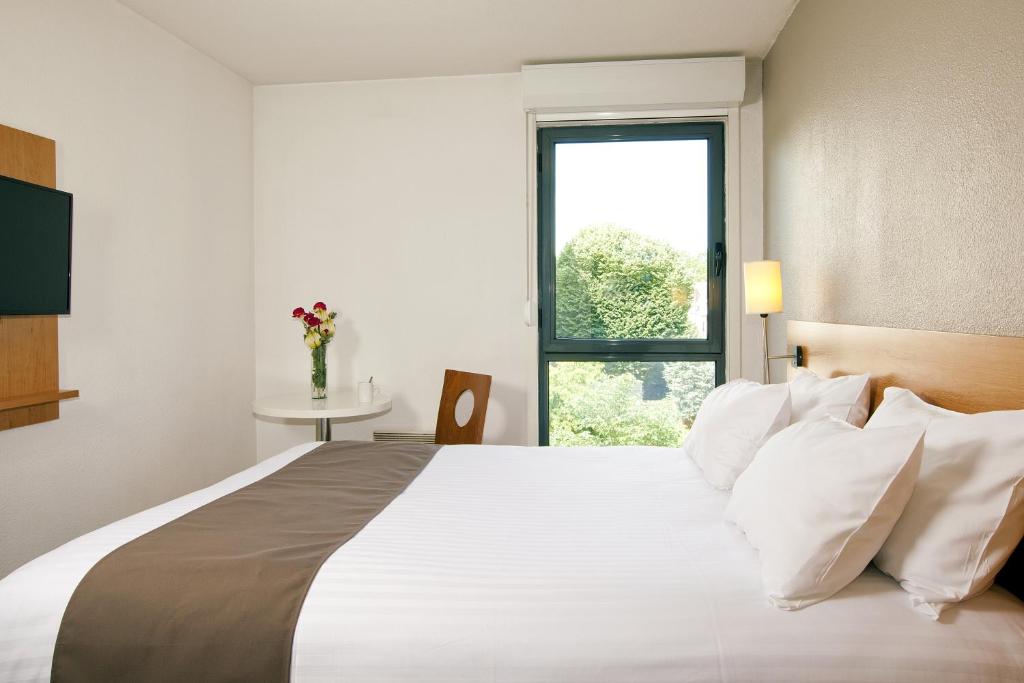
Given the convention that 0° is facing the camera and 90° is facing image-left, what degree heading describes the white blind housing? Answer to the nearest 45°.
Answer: approximately 0°

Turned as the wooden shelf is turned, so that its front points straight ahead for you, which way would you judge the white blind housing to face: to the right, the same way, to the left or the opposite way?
to the right

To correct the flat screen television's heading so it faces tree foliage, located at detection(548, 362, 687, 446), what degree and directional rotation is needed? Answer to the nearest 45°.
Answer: approximately 45° to its left

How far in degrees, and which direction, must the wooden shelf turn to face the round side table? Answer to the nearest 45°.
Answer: approximately 45° to its left

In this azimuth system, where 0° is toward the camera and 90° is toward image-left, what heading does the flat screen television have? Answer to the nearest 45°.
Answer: approximately 315°

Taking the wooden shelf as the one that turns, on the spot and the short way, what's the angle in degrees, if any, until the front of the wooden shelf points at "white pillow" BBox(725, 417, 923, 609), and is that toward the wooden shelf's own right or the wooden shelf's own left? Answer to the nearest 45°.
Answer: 0° — it already faces it

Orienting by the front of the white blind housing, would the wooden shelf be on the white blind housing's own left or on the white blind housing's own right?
on the white blind housing's own right
